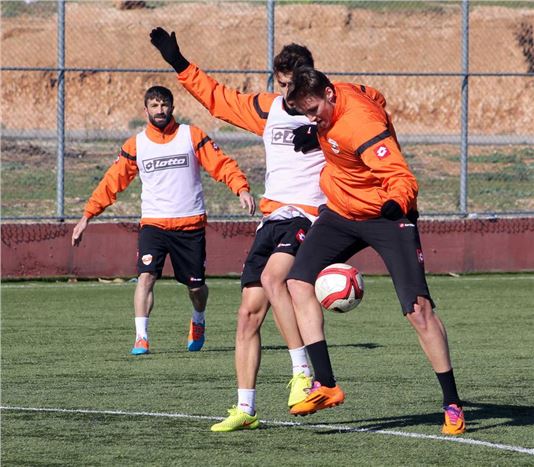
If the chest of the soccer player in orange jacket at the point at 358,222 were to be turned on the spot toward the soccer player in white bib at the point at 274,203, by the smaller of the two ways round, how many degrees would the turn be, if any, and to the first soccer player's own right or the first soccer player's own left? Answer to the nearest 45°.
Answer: approximately 90° to the first soccer player's own right

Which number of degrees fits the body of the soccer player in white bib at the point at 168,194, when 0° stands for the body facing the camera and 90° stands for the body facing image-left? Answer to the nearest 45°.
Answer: approximately 0°

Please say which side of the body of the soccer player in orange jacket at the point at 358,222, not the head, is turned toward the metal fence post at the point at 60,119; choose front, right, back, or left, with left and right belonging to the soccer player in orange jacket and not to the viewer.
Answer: right

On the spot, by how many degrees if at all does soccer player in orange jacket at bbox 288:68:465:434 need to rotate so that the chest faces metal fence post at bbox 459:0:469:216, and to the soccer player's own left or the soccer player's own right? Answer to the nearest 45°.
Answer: approximately 135° to the soccer player's own right

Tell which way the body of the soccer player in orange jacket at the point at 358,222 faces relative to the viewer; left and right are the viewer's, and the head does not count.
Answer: facing the viewer and to the left of the viewer
